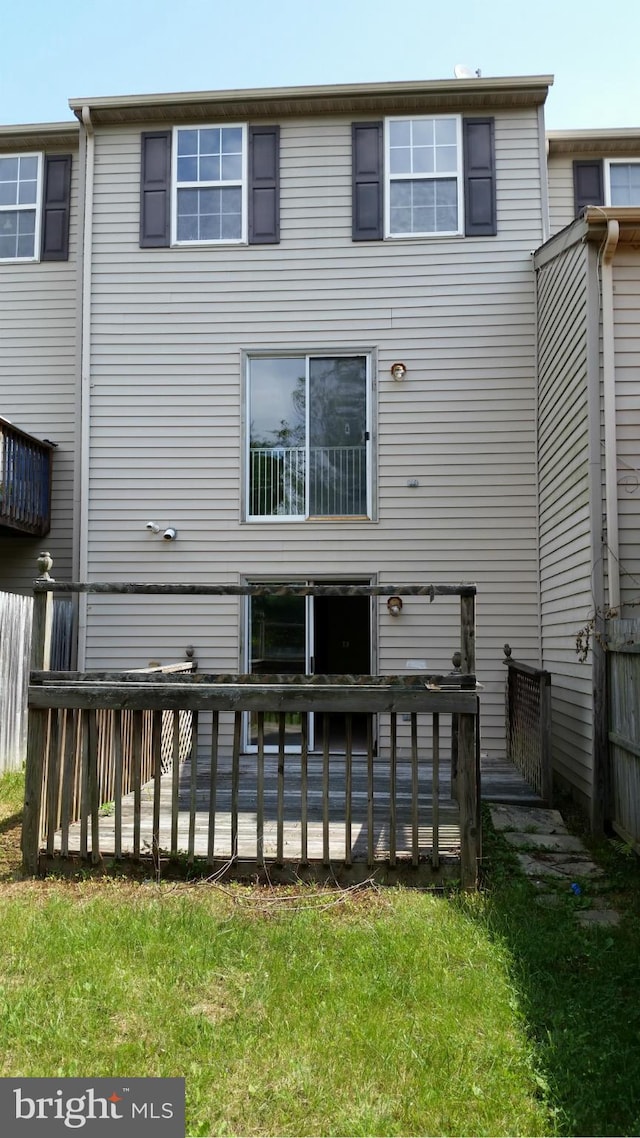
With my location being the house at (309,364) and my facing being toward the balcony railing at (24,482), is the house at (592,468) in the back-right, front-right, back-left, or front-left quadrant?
back-left

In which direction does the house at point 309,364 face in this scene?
away from the camera

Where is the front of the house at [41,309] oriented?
away from the camera

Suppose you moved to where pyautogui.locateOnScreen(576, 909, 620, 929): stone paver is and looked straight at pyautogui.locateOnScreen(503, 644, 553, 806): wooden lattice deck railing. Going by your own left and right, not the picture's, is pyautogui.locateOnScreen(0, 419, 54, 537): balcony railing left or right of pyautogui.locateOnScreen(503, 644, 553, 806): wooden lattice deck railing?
left

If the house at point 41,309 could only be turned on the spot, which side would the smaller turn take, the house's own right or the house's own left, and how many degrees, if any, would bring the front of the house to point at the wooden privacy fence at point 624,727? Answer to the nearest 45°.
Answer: approximately 135° to the house's own right

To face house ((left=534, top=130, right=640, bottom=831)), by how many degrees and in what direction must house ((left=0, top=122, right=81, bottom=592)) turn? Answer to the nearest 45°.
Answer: approximately 135° to its right

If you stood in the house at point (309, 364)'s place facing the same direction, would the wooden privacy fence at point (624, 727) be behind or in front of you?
behind

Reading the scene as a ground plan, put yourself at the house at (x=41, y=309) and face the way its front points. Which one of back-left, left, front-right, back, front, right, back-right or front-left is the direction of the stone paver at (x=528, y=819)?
back-right
